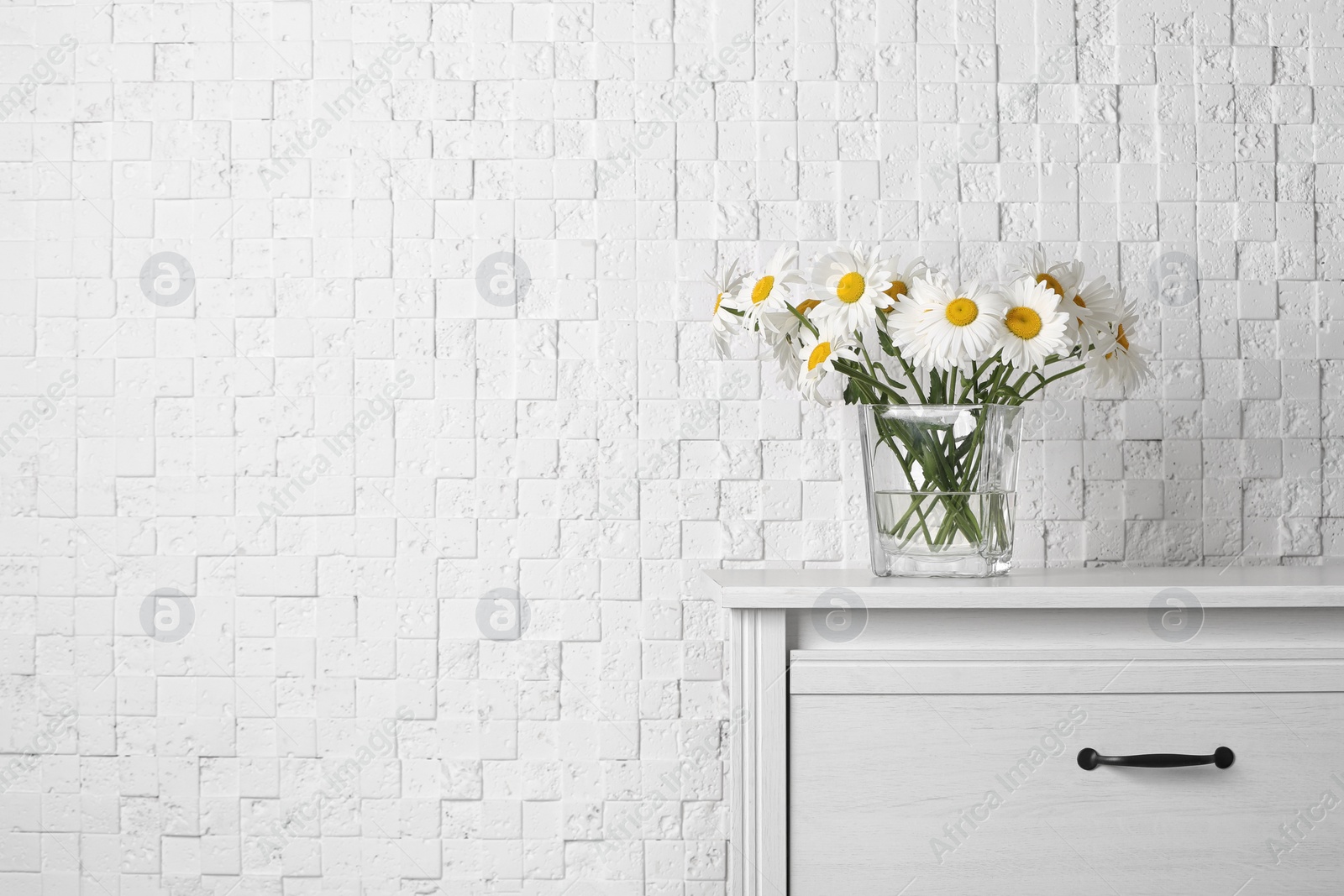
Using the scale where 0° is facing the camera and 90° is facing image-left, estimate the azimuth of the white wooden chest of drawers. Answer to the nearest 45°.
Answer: approximately 0°
